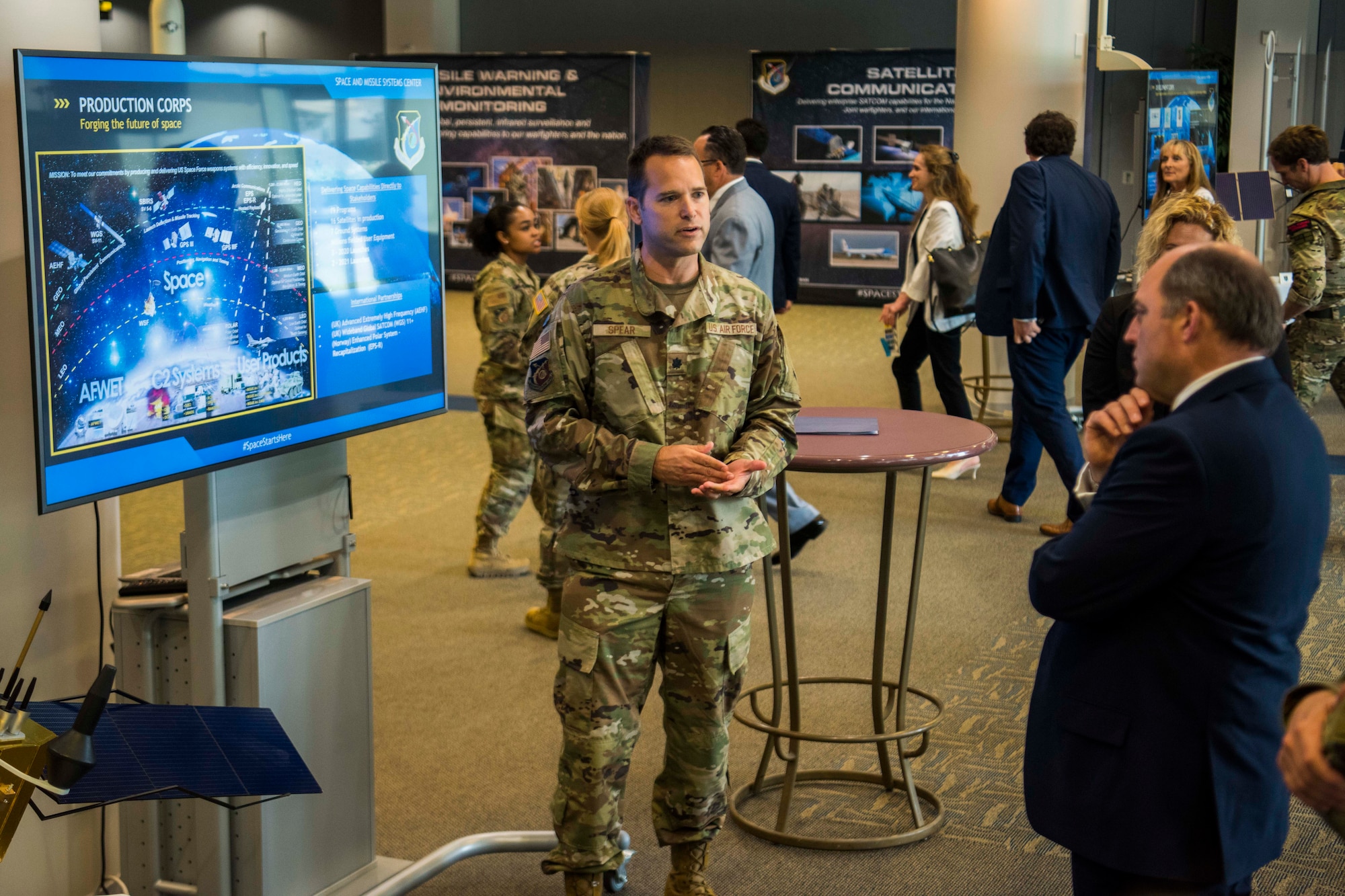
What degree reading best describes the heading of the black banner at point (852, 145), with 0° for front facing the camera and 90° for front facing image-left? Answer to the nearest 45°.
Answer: approximately 0°

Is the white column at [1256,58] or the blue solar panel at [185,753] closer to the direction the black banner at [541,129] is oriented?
the blue solar panel

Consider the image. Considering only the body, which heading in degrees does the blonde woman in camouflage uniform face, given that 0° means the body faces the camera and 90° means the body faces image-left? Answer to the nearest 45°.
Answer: approximately 135°

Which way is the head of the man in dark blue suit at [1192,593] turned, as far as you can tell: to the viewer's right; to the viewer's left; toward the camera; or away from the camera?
to the viewer's left

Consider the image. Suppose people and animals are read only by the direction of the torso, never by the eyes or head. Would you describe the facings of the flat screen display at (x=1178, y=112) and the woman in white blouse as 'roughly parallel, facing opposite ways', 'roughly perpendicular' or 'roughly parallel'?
roughly perpendicular

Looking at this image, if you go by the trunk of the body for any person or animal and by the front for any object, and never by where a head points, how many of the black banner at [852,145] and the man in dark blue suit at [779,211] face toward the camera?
1

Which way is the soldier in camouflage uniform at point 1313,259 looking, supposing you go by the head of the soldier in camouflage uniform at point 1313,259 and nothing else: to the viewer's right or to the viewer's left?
to the viewer's left

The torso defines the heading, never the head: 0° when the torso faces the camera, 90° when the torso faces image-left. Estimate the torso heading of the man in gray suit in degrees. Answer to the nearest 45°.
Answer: approximately 90°

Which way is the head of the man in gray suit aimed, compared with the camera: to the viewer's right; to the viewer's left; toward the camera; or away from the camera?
to the viewer's left

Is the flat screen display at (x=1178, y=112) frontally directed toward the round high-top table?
yes

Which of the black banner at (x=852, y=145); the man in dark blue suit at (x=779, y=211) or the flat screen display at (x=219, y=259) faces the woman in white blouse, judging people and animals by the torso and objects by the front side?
the black banner
